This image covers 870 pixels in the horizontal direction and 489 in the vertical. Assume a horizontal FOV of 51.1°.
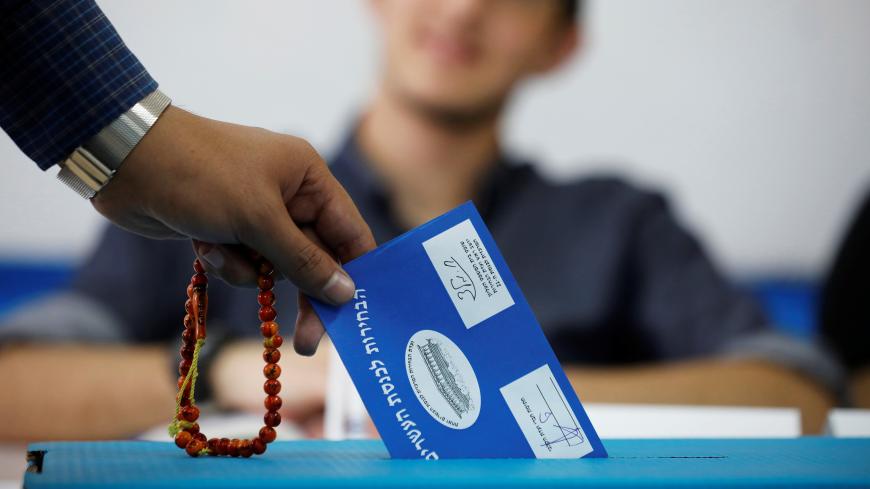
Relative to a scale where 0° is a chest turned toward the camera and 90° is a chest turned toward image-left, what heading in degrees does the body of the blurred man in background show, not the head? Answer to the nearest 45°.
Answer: approximately 0°

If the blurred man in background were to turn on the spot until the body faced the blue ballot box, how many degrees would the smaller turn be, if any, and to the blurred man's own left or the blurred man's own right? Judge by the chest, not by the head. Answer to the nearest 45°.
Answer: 0° — they already face it
